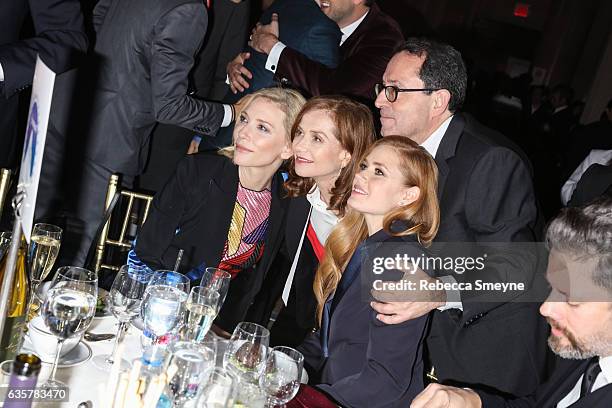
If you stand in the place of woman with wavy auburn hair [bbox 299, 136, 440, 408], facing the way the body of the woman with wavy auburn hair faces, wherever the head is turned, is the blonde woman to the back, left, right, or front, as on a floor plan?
right

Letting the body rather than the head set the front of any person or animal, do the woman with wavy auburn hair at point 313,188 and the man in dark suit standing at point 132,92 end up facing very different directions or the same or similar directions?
very different directions

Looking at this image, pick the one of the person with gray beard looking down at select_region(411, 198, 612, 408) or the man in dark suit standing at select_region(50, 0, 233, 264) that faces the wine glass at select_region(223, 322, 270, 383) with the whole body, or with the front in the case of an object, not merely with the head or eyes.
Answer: the person with gray beard looking down

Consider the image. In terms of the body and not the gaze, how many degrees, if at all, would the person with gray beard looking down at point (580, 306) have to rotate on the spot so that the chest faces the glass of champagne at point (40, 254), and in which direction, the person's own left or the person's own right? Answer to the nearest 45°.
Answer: approximately 45° to the person's own right

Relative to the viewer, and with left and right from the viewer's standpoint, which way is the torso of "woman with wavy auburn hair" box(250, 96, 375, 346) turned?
facing the viewer and to the left of the viewer

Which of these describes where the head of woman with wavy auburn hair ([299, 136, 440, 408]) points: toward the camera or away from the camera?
toward the camera

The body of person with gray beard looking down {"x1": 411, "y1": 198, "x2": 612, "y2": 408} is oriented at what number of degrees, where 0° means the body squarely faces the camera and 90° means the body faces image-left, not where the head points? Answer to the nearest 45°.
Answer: approximately 45°

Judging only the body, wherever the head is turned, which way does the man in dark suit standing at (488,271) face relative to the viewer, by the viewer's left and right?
facing to the left of the viewer

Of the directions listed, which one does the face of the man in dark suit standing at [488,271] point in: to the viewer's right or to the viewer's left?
to the viewer's left

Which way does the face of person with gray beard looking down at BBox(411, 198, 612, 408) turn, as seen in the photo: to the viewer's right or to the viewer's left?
to the viewer's left

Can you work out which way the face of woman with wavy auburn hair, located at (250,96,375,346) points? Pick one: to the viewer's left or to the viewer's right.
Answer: to the viewer's left

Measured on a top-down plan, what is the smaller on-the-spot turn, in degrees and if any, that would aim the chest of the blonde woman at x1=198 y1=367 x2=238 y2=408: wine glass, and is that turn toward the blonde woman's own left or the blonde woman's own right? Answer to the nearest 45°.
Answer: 0° — they already face it

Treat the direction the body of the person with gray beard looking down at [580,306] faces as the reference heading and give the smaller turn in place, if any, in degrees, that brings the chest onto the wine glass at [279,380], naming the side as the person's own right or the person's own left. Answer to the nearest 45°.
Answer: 0° — they already face it
